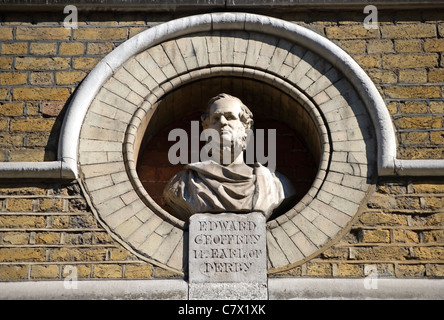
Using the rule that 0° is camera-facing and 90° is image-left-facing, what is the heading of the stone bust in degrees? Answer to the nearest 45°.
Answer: approximately 0°

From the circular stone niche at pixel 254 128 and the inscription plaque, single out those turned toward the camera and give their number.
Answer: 2

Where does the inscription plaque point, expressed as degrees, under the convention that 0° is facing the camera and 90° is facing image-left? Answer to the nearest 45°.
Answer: approximately 0°
